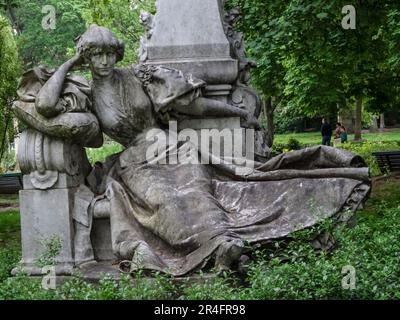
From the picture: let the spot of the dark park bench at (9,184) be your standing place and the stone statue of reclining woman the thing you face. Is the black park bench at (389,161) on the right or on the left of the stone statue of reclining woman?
left

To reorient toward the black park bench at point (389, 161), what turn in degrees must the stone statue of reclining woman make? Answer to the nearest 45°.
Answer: approximately 135° to its left

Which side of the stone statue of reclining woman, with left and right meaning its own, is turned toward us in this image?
front

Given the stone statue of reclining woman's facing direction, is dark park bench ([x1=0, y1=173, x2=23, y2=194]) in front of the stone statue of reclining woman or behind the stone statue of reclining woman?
behind
